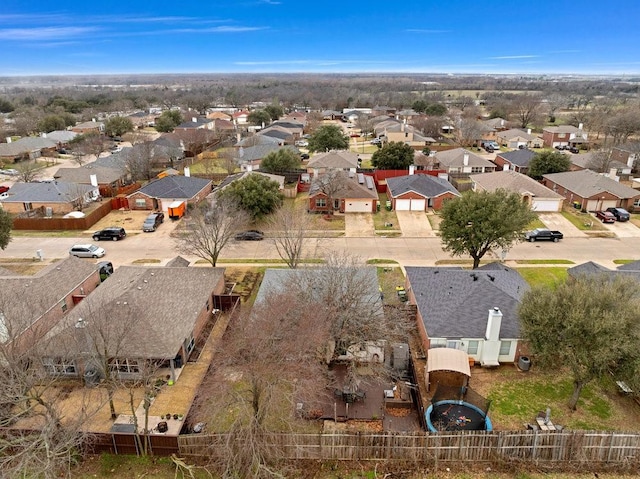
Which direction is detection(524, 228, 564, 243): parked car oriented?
to the viewer's left

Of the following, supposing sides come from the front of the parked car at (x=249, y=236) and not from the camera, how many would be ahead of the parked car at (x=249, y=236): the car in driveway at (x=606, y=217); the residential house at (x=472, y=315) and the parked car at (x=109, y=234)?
1

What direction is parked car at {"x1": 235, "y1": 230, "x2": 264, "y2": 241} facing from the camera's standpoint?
to the viewer's left

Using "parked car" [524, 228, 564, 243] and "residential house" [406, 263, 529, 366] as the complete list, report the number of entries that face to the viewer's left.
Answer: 1

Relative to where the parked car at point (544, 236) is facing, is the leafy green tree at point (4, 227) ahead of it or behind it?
ahead

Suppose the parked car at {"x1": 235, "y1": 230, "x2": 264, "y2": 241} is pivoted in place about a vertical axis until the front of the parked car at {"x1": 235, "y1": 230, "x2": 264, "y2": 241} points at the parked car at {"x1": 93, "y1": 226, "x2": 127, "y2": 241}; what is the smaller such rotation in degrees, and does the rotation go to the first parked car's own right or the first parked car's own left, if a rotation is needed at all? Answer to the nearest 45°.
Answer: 0° — it already faces it

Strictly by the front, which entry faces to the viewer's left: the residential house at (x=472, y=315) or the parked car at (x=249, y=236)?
the parked car

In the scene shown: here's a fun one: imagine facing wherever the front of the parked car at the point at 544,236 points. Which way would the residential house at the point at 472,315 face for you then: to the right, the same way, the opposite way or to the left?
to the right

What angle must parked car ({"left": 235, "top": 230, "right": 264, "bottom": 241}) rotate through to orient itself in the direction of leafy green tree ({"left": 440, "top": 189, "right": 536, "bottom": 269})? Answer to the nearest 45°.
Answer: approximately 135° to its left

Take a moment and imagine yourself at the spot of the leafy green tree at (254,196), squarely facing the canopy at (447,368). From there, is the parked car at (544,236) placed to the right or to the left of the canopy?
left

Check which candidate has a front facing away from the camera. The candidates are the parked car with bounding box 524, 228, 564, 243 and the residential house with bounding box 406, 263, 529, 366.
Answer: the residential house

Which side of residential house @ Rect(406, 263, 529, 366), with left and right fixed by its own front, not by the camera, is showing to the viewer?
back

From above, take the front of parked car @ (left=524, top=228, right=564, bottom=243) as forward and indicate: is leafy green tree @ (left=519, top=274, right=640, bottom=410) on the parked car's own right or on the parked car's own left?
on the parked car's own left

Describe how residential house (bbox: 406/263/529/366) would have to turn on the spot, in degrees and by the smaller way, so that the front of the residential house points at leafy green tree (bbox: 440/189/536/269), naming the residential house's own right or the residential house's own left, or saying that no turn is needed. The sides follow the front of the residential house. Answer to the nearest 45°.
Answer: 0° — it already faces it

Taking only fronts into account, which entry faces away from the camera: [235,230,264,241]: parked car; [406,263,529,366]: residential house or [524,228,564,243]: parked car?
the residential house

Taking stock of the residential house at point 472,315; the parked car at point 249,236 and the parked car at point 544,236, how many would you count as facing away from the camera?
1

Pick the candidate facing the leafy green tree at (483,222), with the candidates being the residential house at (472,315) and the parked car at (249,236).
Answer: the residential house

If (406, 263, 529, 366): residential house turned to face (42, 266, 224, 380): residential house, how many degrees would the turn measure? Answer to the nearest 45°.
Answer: approximately 135° to its left
